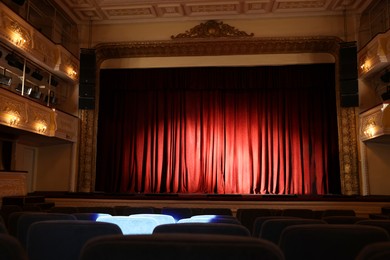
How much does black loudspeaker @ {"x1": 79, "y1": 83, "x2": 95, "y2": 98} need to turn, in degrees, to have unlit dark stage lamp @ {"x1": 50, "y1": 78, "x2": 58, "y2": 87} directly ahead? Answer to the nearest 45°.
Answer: approximately 90° to its right

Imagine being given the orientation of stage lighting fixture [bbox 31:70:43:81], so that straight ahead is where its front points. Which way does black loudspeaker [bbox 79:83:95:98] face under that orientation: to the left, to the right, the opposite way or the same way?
to the right

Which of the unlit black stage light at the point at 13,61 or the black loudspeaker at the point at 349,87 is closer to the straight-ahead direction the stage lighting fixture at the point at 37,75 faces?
the black loudspeaker

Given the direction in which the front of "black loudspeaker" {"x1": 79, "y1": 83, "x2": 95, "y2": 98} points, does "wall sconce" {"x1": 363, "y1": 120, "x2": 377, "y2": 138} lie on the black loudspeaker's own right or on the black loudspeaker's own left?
on the black loudspeaker's own left

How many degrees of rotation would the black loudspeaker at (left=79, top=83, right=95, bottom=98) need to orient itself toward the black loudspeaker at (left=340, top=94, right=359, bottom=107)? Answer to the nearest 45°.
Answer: approximately 90° to its left

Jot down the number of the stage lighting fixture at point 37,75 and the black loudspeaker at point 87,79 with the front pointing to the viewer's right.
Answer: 1

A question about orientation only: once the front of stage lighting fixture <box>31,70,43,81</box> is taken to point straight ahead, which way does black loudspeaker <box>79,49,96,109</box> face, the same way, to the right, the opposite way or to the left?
to the right

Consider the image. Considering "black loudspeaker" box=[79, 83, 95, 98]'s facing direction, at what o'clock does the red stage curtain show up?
The red stage curtain is roughly at 9 o'clock from the black loudspeaker.

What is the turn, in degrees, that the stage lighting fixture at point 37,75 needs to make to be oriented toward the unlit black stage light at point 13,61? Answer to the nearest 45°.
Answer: approximately 135° to its right

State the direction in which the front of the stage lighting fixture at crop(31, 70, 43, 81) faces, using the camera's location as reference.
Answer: facing to the right of the viewer

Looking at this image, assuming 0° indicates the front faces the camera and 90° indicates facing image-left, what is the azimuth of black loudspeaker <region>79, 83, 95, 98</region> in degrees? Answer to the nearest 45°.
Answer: approximately 0°

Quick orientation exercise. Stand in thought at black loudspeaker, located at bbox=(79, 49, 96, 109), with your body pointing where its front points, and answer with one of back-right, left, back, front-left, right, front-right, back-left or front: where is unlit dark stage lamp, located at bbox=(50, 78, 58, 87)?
right

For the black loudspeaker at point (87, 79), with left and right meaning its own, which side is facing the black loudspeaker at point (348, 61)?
left

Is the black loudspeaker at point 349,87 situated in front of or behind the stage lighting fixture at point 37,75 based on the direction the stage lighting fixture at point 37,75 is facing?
in front

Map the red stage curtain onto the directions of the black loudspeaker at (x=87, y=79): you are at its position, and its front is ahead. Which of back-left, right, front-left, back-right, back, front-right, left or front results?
left
